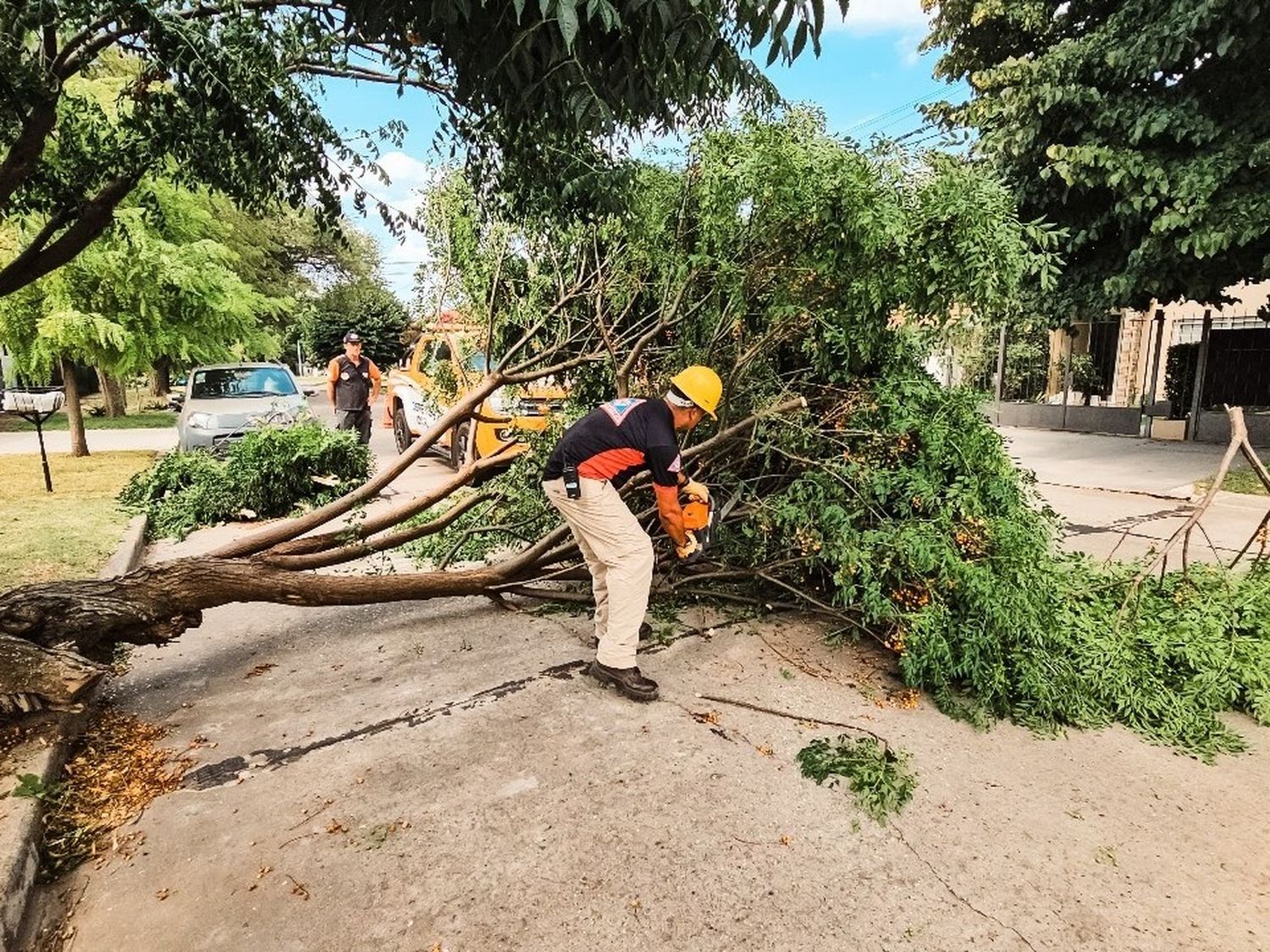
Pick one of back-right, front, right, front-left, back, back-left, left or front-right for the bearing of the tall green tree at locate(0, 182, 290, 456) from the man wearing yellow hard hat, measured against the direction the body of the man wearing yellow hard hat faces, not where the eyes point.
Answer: back-left

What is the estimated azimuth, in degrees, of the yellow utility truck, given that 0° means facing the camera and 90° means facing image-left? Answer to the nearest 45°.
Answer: approximately 315°

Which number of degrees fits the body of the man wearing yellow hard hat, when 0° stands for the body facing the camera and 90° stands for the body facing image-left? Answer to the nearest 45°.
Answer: approximately 270°

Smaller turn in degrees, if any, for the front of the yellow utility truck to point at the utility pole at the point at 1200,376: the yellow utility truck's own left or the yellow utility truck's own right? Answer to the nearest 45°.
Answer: approximately 45° to the yellow utility truck's own left

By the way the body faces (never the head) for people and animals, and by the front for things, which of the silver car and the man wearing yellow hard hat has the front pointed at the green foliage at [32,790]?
the silver car

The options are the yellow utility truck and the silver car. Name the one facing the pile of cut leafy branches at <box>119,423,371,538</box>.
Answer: the silver car

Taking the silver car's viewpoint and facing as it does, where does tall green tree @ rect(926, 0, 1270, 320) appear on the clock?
The tall green tree is roughly at 10 o'clock from the silver car.

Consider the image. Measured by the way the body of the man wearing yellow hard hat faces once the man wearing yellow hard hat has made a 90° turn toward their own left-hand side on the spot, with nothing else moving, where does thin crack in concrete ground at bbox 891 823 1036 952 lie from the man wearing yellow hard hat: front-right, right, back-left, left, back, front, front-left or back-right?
back-right

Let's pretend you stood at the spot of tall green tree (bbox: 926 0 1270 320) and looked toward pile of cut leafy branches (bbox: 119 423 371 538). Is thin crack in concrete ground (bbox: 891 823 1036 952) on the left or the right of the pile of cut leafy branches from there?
left

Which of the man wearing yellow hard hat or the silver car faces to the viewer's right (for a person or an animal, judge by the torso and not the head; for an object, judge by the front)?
the man wearing yellow hard hat

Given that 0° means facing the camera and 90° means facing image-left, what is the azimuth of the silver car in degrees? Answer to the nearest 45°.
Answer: approximately 0°

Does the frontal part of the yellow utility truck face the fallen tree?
yes

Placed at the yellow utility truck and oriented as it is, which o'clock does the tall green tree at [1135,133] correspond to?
The tall green tree is roughly at 10 o'clock from the yellow utility truck.

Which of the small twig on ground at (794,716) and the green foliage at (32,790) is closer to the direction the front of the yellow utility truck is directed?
the small twig on ground

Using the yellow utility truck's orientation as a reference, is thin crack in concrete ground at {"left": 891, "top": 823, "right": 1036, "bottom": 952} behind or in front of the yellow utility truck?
in front

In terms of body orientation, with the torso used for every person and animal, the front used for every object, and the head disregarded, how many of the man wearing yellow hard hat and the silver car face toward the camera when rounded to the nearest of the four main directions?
1

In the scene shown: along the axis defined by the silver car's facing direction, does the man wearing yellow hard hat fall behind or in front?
in front

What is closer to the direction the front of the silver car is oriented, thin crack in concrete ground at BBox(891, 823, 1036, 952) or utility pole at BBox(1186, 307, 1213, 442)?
the thin crack in concrete ground
